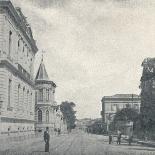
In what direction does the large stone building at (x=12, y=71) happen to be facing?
to the viewer's right
